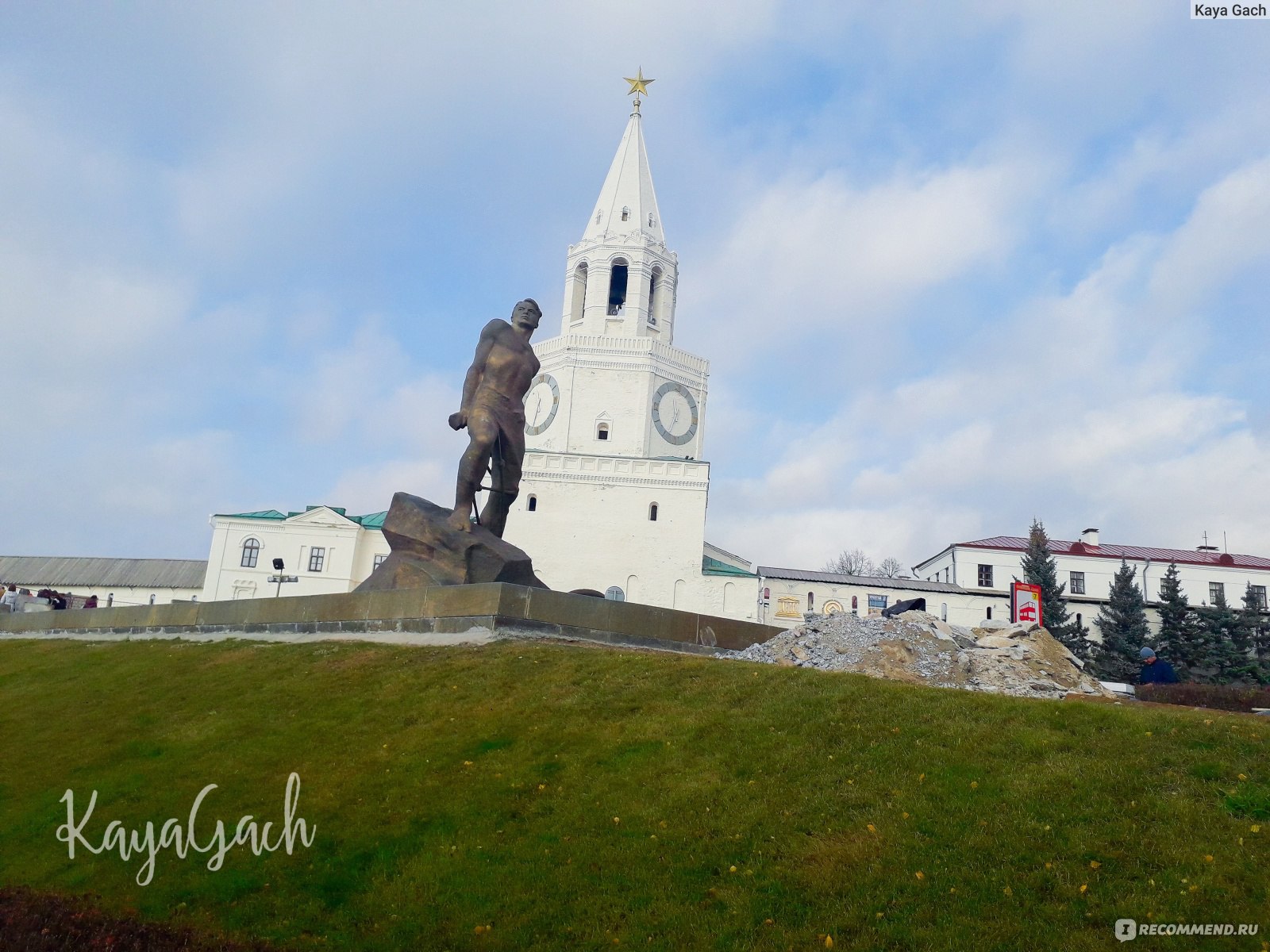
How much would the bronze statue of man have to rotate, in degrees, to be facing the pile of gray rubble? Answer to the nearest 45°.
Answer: approximately 90° to its left

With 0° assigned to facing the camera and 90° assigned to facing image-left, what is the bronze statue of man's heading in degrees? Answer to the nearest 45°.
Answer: approximately 0°

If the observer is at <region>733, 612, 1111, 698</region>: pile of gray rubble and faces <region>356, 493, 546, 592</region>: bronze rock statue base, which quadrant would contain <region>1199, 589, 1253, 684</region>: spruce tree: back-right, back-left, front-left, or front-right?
back-right

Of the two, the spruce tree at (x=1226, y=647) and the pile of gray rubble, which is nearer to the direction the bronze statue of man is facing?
the pile of gray rubble

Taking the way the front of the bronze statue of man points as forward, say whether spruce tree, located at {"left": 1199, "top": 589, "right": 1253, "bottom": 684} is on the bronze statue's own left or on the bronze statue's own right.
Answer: on the bronze statue's own left
